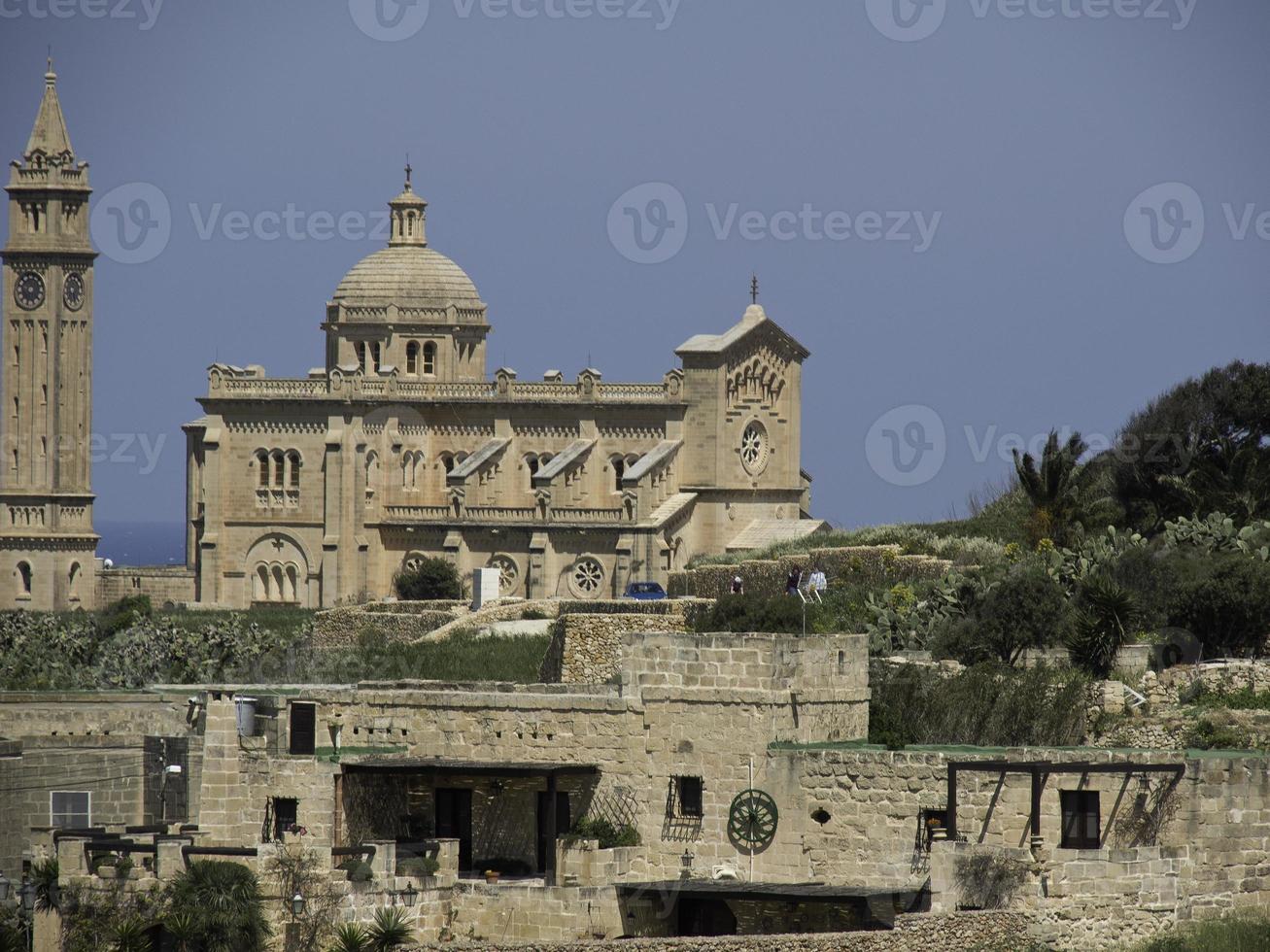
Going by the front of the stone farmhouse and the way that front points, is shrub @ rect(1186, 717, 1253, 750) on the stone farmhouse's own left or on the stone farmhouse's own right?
on the stone farmhouse's own left

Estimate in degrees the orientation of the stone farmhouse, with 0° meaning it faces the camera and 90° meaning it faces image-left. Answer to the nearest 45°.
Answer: approximately 0°

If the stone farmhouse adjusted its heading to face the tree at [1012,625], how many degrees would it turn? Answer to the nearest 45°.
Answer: approximately 135° to its left

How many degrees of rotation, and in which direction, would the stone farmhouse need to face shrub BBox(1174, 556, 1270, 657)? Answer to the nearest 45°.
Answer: approximately 135° to its left

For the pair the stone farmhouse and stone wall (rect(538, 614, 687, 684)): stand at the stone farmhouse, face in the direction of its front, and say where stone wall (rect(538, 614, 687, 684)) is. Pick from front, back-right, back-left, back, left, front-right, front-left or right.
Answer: back
